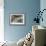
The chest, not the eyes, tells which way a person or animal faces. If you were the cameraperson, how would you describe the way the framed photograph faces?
facing the viewer
